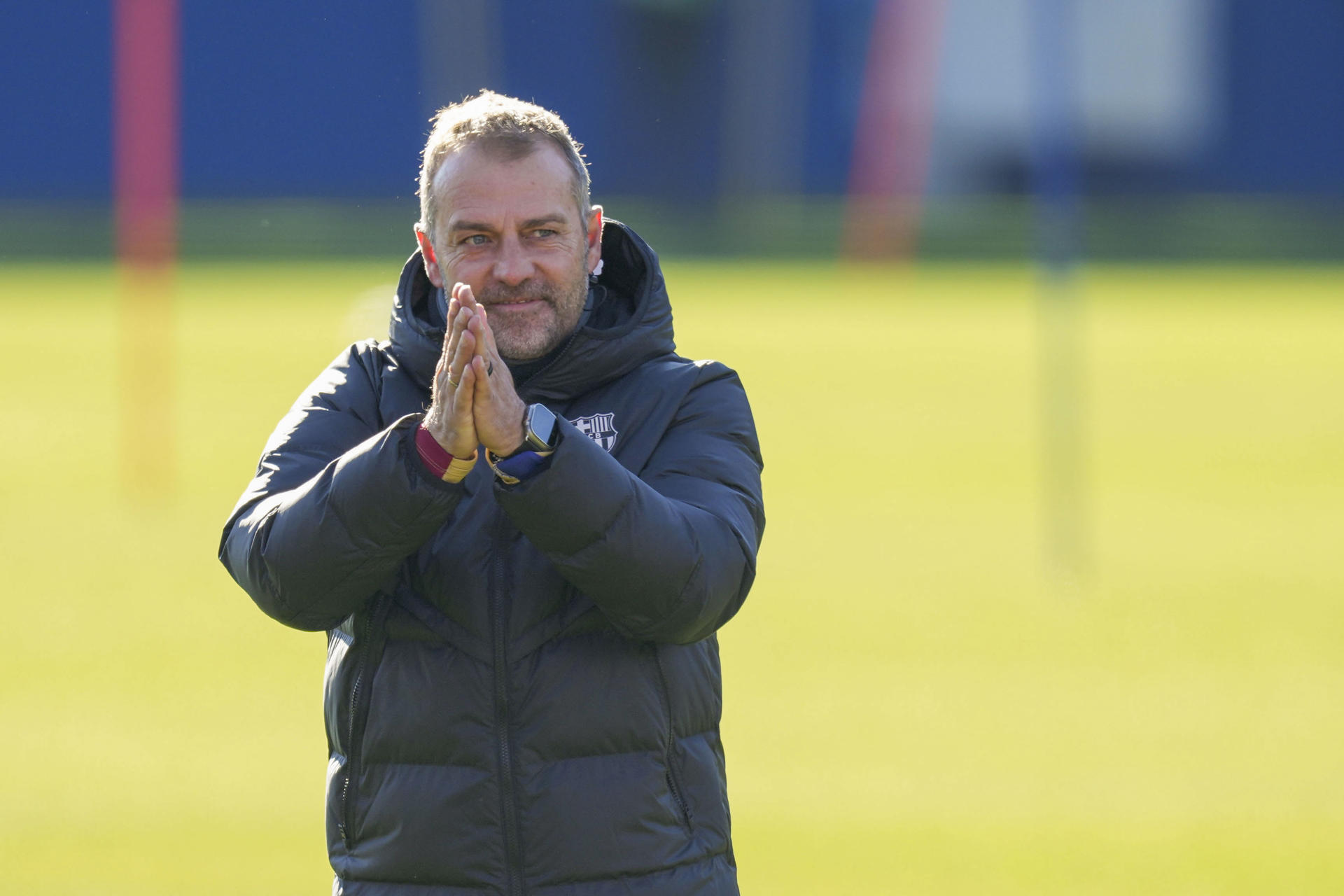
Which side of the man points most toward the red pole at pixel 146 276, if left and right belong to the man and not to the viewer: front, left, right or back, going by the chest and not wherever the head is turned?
back

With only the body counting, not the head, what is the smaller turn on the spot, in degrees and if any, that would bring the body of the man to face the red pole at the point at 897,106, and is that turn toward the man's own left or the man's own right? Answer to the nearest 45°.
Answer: approximately 180°

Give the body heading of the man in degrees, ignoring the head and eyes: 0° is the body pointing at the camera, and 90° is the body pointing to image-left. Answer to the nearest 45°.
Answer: approximately 0°
